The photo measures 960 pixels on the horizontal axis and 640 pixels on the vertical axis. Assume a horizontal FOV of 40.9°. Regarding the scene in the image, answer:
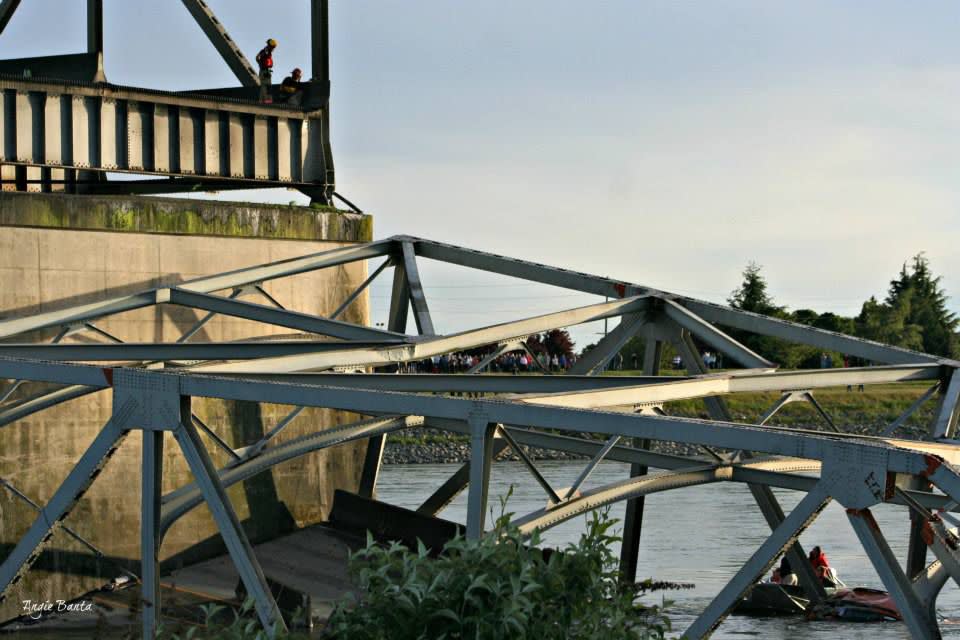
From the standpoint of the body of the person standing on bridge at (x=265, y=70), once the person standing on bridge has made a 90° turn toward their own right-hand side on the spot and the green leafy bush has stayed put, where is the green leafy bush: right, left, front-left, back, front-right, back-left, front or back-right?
front

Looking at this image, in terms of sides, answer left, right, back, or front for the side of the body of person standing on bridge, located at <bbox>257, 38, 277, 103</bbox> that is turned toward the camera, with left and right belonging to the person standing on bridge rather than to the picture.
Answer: right

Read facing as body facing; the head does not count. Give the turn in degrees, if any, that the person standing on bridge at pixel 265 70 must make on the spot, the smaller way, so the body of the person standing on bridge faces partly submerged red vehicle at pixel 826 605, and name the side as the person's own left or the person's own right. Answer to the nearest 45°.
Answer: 0° — they already face it
